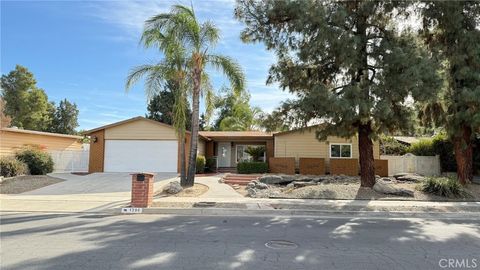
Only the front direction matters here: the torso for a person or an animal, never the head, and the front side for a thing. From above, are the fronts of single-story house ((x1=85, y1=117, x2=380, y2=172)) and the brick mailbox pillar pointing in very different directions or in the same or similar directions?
same or similar directions

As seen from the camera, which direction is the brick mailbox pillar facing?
toward the camera

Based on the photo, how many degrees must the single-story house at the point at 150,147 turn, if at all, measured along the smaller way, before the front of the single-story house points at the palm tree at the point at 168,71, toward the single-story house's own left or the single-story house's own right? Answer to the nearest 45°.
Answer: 0° — it already faces it

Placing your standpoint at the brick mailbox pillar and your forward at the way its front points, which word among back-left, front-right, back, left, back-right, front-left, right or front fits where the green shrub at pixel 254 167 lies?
back-left

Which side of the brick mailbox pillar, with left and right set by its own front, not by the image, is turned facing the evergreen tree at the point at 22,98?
back

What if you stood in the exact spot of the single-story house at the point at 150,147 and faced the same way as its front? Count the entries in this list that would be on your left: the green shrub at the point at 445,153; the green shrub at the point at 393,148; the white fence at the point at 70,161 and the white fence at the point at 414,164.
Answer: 3

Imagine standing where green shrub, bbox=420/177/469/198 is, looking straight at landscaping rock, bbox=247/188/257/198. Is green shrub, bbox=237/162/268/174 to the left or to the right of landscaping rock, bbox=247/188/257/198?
right

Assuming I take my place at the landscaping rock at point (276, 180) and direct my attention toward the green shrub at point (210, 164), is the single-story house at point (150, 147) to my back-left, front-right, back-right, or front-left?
front-left

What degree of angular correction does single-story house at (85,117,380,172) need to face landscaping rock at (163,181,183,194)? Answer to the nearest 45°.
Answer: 0° — it already faces it

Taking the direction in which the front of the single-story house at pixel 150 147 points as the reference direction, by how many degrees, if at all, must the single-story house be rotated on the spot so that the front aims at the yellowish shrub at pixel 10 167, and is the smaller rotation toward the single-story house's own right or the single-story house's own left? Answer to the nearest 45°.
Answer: approximately 45° to the single-story house's own right

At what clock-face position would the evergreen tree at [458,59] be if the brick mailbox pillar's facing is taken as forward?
The evergreen tree is roughly at 9 o'clock from the brick mailbox pillar.

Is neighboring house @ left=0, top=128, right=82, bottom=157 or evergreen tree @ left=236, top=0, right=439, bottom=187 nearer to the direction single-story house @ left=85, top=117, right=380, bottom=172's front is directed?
the evergreen tree

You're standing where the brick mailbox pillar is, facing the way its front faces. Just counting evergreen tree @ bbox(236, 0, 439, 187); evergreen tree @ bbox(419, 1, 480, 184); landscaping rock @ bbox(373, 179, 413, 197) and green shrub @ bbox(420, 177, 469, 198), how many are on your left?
4

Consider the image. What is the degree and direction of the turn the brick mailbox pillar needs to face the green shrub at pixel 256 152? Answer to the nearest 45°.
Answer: approximately 135° to its left

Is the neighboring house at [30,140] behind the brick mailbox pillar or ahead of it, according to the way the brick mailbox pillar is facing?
behind

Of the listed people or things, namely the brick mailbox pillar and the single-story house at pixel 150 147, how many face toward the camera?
2

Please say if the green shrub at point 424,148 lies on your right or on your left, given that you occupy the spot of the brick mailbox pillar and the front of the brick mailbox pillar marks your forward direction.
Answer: on your left
